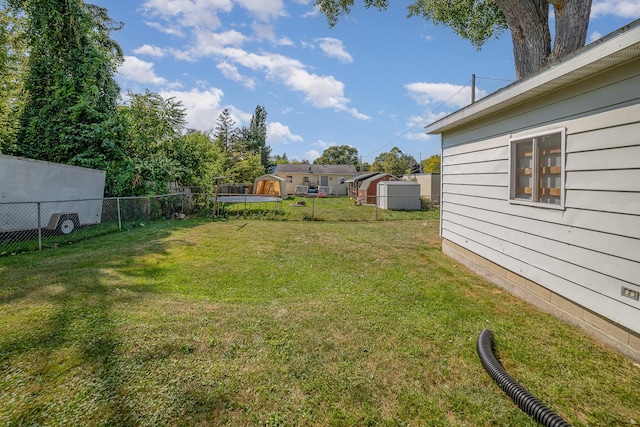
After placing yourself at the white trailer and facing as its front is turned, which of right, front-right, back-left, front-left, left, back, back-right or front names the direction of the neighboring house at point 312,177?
back

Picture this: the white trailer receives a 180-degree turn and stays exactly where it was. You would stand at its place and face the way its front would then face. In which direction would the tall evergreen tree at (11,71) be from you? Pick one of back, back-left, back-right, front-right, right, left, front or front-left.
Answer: front-left

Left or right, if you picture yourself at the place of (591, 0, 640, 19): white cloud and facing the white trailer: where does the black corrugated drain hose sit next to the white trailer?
left

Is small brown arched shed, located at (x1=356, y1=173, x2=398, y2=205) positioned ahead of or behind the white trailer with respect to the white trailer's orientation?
behind

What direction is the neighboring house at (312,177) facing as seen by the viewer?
away from the camera

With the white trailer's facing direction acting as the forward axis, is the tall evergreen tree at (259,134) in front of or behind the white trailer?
behind
